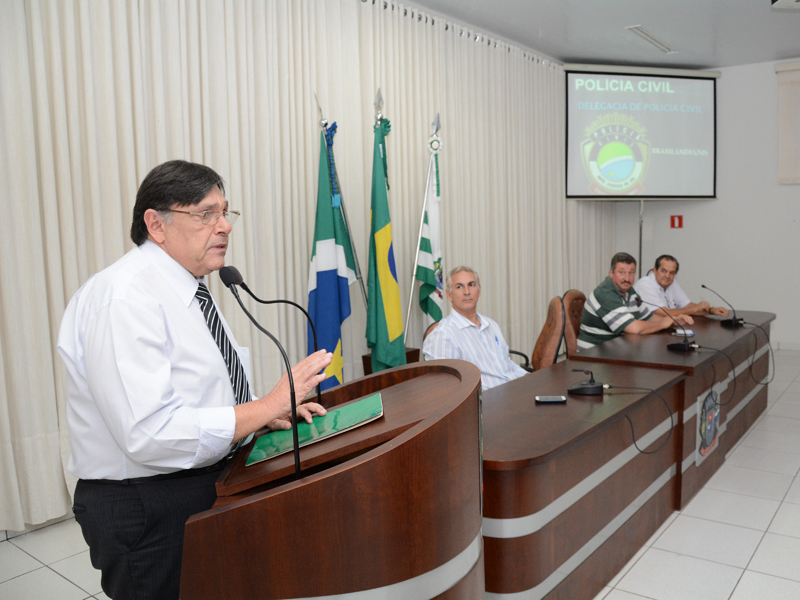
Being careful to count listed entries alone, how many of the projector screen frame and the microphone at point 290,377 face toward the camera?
1

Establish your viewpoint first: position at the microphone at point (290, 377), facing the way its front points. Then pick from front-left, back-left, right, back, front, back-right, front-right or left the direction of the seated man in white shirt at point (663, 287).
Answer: back-right

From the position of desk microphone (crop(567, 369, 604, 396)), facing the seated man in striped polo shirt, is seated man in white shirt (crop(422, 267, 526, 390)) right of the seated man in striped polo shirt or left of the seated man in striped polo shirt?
left

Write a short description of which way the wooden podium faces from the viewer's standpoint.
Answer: facing to the right of the viewer

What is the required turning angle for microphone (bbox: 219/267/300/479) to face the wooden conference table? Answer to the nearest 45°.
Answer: approximately 135° to its right

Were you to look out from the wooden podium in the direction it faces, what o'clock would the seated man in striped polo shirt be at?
The seated man in striped polo shirt is roughly at 10 o'clock from the wooden podium.

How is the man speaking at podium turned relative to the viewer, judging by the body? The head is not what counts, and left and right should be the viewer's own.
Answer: facing to the right of the viewer

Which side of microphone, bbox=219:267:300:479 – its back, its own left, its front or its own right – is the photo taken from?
left

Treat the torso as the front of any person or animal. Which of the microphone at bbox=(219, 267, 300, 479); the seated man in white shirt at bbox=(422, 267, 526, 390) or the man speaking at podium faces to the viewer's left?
the microphone

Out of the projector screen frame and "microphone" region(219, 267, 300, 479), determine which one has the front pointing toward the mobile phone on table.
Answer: the projector screen frame
